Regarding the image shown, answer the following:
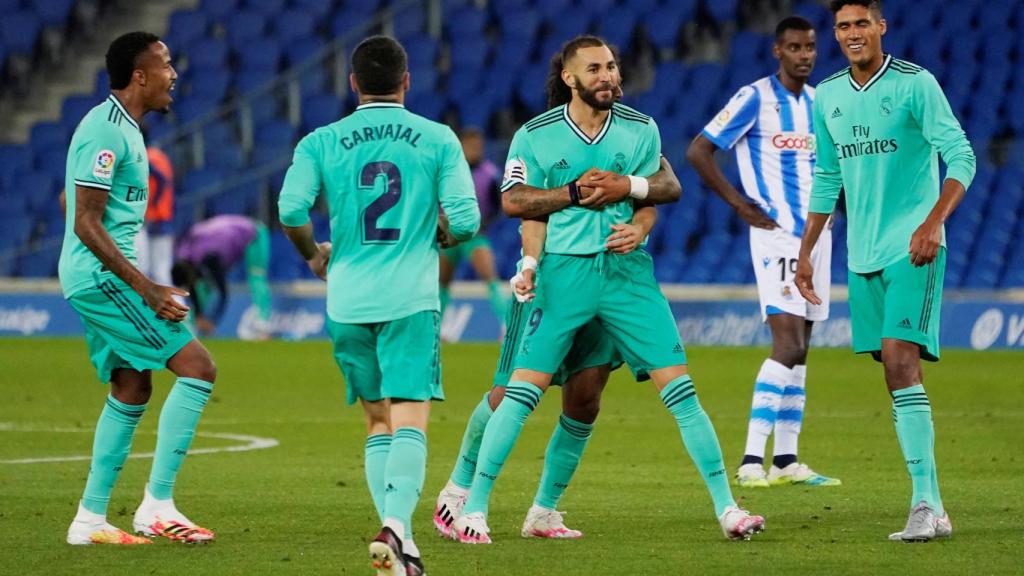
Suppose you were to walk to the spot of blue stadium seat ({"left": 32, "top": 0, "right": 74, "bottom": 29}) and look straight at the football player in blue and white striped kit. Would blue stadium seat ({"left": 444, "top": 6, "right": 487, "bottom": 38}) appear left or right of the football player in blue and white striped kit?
left

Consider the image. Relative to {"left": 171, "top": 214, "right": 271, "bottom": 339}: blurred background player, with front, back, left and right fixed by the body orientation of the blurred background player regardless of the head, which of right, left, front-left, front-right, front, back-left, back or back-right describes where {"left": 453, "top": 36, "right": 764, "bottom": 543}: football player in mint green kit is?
left

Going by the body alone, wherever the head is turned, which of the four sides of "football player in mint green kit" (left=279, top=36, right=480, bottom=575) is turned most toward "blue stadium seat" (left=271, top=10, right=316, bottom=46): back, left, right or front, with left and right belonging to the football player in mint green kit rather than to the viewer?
front

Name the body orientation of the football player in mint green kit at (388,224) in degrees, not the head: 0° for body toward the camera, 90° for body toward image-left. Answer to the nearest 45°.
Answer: approximately 180°

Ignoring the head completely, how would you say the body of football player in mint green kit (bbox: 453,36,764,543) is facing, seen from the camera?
toward the camera

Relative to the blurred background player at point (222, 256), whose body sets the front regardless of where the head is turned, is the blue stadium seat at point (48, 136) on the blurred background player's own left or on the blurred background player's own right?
on the blurred background player's own right

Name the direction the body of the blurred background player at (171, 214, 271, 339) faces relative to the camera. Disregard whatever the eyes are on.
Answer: to the viewer's left

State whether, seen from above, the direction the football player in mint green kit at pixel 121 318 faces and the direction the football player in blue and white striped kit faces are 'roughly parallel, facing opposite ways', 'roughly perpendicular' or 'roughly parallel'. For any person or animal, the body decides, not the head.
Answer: roughly perpendicular

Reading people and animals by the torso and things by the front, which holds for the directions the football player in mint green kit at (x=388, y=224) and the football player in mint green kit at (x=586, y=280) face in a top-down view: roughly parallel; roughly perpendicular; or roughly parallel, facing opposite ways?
roughly parallel, facing opposite ways

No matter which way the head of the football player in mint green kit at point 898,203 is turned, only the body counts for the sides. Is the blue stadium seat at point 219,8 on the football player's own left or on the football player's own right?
on the football player's own right

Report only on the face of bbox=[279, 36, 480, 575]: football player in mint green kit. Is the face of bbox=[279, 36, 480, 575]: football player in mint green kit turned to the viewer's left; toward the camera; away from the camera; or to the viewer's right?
away from the camera

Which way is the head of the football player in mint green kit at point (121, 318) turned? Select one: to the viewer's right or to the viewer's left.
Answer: to the viewer's right

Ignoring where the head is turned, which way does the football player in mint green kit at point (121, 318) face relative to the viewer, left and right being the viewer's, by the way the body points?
facing to the right of the viewer

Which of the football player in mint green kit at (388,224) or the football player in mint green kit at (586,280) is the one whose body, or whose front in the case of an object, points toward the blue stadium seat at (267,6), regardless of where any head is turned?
the football player in mint green kit at (388,224)

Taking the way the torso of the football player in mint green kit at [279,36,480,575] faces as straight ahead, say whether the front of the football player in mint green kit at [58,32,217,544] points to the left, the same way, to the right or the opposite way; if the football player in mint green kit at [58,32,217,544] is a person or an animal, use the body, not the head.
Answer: to the right
